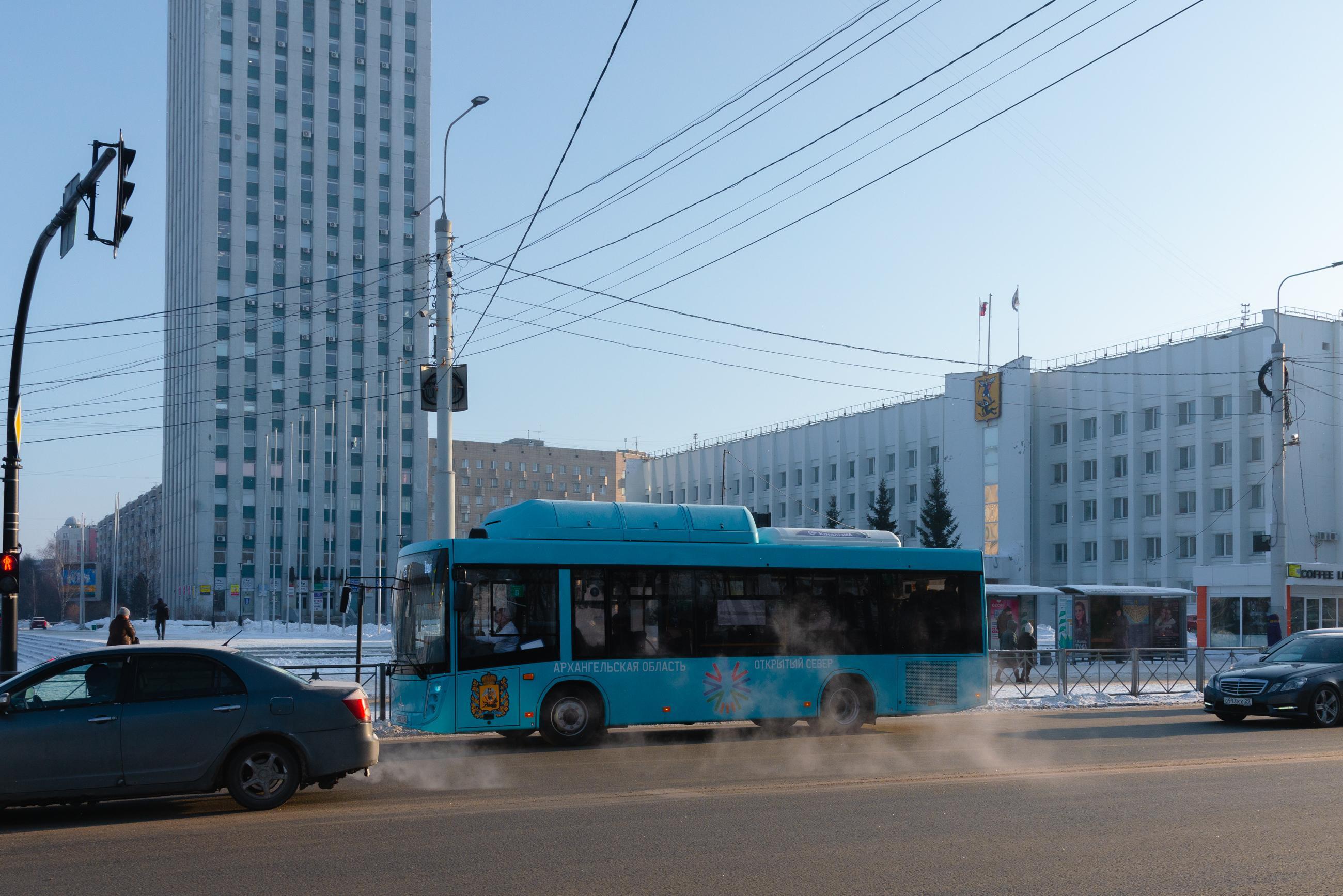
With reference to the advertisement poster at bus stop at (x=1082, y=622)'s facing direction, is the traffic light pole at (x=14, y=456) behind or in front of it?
in front

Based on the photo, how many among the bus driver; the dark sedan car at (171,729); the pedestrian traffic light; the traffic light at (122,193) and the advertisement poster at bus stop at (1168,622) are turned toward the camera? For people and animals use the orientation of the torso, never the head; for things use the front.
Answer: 2

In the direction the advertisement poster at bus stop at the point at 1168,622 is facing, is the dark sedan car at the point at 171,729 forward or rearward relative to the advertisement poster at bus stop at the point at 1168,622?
forward

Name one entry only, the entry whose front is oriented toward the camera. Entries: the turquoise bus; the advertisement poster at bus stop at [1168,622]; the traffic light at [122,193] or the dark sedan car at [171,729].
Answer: the advertisement poster at bus stop

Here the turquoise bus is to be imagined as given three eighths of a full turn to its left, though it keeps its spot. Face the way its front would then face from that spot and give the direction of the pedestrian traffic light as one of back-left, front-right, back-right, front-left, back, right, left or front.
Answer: back-right

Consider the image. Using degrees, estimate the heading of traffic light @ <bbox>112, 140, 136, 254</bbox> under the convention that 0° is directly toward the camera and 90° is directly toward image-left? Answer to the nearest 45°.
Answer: approximately 270°

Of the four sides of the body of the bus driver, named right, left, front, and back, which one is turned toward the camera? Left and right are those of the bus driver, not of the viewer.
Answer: left

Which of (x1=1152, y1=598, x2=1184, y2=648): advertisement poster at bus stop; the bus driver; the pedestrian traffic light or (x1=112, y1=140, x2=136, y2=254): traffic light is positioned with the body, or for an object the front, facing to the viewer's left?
the bus driver

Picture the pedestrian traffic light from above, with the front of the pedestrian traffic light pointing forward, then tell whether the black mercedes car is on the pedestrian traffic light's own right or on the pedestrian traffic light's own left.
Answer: on the pedestrian traffic light's own left

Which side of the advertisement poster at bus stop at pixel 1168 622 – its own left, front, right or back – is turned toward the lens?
front

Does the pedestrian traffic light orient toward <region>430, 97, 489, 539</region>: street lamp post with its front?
no

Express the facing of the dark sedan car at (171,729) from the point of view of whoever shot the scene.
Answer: facing to the left of the viewer

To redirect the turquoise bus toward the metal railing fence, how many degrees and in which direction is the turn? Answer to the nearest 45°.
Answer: approximately 135° to its right

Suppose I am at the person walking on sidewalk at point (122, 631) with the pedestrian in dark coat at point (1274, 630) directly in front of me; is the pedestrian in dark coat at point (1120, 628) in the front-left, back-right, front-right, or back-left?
front-left

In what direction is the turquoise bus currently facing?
to the viewer's left
